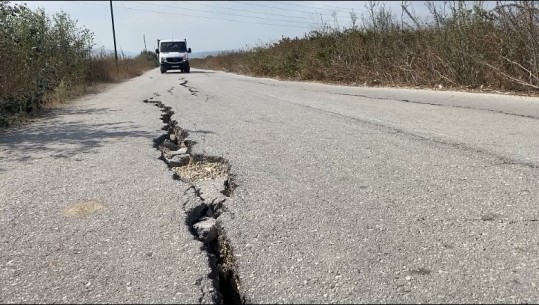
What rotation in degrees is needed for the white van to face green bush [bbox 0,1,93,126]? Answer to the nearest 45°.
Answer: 0° — it already faces it

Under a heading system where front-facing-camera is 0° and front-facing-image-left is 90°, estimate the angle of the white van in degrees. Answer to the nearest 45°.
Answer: approximately 0°
